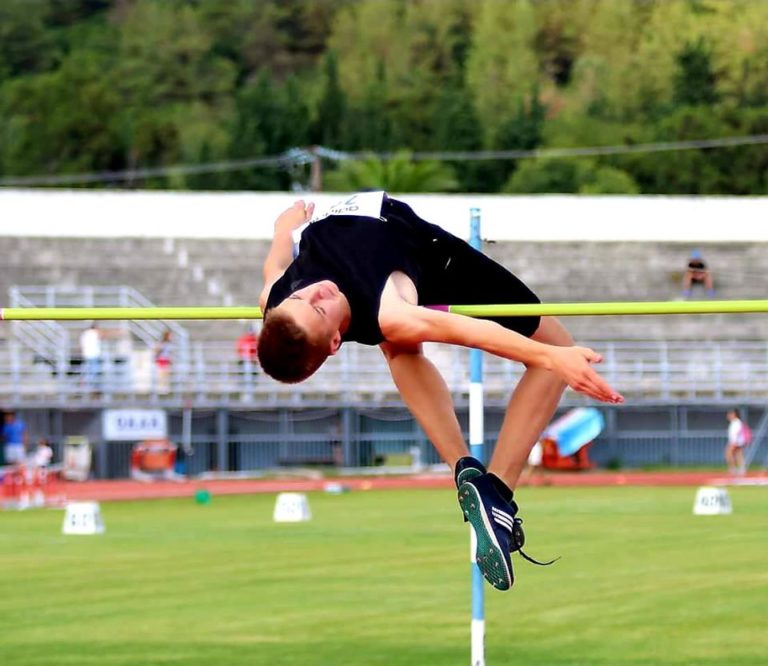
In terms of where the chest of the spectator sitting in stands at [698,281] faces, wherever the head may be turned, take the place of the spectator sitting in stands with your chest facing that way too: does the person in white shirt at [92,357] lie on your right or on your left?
on your right

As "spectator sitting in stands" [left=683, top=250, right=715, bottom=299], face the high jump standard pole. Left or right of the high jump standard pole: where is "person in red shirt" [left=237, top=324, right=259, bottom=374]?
right

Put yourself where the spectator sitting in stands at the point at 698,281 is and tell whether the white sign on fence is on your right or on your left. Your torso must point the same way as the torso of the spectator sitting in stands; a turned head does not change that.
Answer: on your right

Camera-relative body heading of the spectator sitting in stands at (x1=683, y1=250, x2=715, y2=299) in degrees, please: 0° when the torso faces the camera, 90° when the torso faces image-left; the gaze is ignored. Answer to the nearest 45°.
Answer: approximately 0°

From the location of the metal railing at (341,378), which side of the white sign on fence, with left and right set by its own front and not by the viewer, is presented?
left

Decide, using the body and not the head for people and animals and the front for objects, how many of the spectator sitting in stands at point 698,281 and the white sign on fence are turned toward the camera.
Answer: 2

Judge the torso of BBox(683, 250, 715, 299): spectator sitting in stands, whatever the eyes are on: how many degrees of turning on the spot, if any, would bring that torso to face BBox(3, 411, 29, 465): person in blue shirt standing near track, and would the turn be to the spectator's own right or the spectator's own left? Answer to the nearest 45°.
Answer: approximately 45° to the spectator's own right

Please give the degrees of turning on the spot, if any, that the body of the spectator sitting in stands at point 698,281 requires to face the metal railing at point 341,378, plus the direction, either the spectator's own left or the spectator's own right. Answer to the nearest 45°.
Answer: approximately 45° to the spectator's own right
